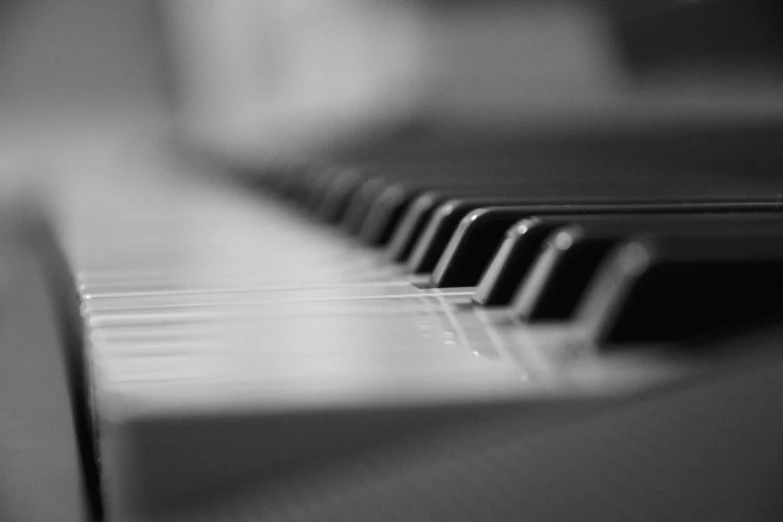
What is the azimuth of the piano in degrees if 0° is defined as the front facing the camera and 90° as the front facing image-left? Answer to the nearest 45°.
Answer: approximately 90°
